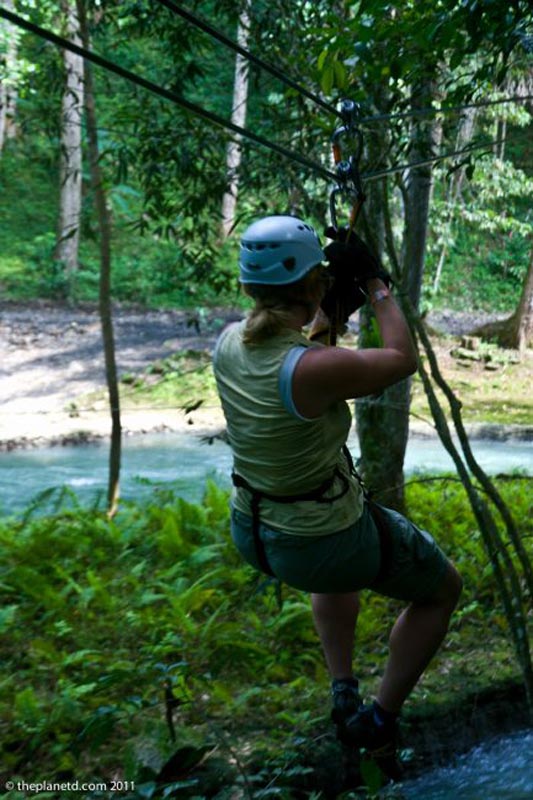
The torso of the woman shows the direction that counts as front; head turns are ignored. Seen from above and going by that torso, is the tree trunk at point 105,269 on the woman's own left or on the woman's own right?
on the woman's own left

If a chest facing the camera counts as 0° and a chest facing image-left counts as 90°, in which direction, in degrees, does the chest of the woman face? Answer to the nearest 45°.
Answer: approximately 225°
